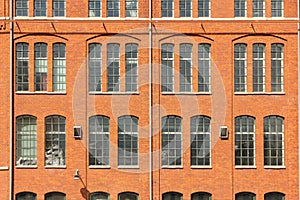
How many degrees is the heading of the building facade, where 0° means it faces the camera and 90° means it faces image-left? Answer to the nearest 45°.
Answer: approximately 0°
